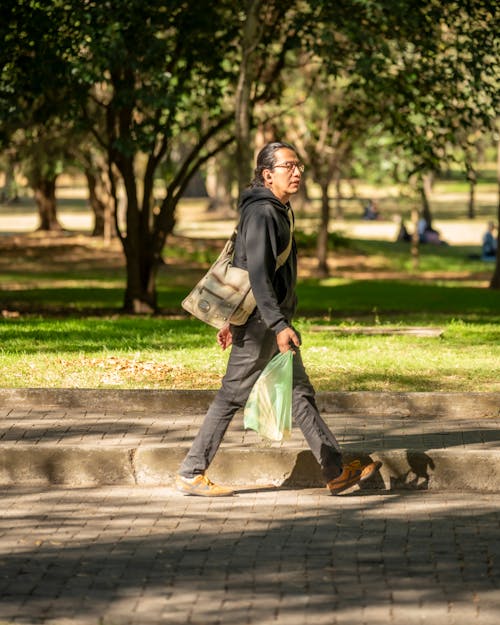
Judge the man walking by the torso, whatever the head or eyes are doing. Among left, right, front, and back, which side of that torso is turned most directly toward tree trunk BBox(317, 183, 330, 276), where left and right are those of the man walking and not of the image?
left

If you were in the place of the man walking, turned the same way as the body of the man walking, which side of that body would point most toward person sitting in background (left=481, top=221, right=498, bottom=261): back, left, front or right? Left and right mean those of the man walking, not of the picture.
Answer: left

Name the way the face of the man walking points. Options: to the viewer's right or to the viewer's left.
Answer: to the viewer's right

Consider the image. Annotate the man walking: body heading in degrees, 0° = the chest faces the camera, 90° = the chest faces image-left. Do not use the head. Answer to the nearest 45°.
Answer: approximately 270°

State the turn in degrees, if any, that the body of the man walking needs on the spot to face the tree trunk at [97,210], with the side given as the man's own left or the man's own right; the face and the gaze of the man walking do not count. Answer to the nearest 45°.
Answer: approximately 90° to the man's own left

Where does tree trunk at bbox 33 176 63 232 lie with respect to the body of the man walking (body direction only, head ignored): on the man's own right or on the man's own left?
on the man's own left
